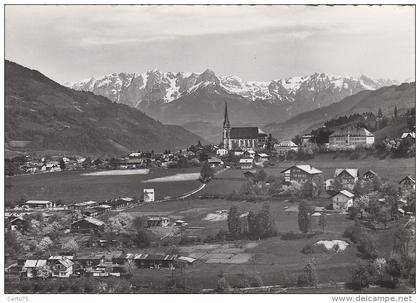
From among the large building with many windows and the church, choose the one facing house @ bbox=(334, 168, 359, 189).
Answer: the large building with many windows

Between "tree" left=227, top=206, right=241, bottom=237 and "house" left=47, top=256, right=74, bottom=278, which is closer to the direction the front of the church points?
the house

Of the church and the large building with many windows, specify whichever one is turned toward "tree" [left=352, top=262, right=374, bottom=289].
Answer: the large building with many windows

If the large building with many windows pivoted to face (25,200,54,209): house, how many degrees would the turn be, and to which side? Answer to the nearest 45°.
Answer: approximately 45° to its right

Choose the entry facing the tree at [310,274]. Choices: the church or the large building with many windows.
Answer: the large building with many windows

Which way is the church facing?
to the viewer's left

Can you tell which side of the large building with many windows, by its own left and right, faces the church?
right

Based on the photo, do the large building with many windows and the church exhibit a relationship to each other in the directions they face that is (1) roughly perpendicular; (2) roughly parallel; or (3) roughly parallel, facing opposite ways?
roughly perpendicular

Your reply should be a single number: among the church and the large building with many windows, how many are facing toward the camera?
1

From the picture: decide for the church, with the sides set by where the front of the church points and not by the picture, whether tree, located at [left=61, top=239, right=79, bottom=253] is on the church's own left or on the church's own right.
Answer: on the church's own left

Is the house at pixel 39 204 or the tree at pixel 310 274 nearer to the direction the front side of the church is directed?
the house

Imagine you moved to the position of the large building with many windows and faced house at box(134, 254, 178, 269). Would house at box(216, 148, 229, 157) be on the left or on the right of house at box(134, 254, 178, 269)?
right

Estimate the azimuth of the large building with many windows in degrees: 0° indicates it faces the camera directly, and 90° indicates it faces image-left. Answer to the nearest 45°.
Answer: approximately 0°

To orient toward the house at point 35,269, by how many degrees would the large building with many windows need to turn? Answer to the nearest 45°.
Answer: approximately 45° to its right
